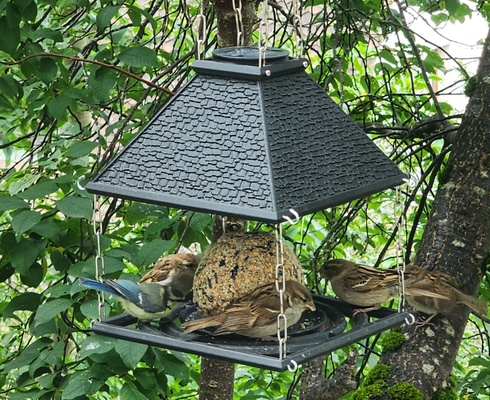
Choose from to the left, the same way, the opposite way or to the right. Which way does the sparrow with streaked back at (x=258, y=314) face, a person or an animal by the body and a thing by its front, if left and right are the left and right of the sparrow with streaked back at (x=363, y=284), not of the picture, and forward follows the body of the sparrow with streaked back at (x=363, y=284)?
the opposite way

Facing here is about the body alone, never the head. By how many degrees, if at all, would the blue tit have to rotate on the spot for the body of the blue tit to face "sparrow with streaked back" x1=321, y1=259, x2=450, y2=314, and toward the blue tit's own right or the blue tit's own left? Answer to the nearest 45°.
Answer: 0° — it already faces it

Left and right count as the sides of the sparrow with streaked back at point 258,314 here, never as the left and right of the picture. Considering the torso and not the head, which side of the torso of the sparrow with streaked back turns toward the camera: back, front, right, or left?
right

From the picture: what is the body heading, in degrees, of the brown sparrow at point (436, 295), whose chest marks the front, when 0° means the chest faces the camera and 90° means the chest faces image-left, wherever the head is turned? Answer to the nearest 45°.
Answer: approximately 90°

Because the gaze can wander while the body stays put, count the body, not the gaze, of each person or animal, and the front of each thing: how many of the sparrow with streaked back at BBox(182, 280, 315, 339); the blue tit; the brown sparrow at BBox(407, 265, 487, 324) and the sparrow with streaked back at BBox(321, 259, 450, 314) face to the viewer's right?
2

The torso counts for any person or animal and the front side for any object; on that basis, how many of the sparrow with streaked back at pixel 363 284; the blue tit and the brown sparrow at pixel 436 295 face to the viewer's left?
2

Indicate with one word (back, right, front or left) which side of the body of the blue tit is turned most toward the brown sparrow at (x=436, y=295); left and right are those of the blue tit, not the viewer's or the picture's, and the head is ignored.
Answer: front

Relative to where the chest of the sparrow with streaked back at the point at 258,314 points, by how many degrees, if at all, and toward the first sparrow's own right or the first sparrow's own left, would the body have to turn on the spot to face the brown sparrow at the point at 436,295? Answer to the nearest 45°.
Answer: approximately 45° to the first sparrow's own left

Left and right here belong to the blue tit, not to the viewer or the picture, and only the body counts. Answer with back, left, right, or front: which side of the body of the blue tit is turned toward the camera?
right

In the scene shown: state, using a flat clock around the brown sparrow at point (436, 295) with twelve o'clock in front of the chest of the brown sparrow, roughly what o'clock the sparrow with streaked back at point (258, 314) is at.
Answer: The sparrow with streaked back is roughly at 10 o'clock from the brown sparrow.

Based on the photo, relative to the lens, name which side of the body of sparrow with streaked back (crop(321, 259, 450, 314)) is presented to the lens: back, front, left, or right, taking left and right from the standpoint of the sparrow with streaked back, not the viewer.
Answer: left

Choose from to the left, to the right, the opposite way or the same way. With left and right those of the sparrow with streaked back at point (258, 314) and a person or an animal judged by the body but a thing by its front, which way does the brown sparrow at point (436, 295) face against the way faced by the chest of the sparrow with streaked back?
the opposite way

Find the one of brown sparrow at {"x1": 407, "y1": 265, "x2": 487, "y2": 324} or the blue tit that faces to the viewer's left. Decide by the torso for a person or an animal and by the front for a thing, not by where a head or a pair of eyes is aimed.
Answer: the brown sparrow
